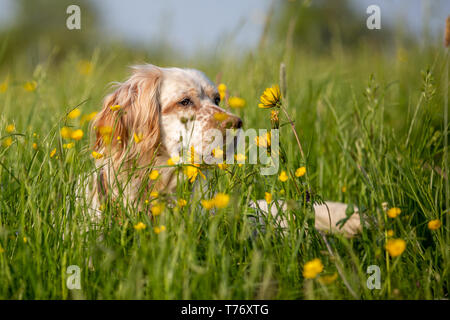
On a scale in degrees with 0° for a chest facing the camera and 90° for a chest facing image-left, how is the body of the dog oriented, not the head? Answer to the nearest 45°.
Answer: approximately 270°

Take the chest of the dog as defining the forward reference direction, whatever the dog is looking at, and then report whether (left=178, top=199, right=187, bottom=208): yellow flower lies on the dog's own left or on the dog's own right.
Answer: on the dog's own right

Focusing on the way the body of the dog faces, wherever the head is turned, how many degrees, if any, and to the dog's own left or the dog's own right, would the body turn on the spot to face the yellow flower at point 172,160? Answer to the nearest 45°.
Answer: approximately 90° to the dog's own right
